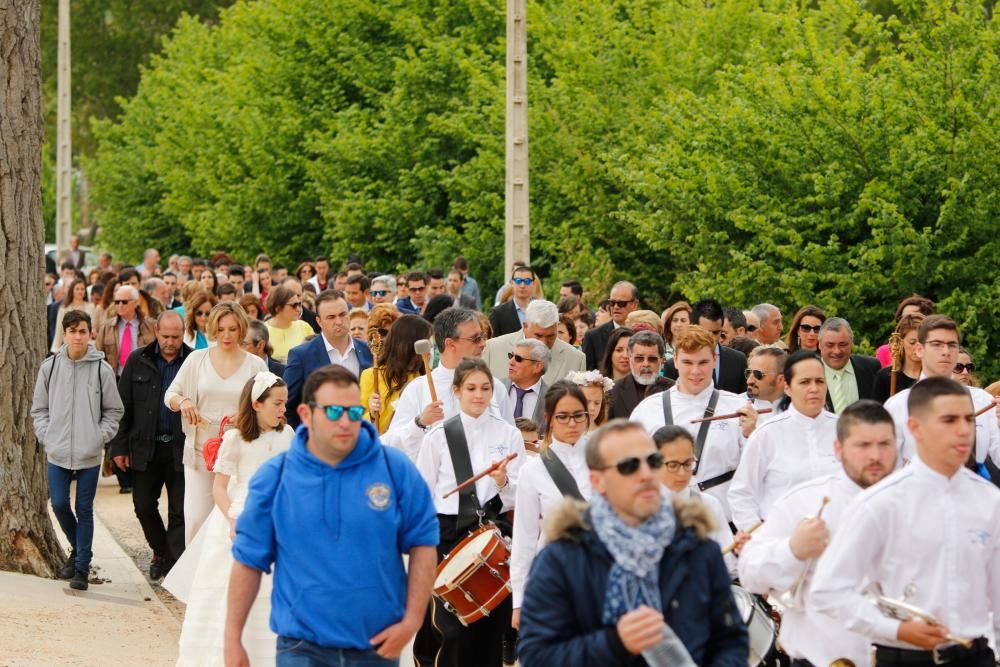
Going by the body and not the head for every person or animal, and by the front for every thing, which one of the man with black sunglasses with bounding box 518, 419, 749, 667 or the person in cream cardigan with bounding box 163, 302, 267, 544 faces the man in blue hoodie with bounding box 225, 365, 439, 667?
the person in cream cardigan

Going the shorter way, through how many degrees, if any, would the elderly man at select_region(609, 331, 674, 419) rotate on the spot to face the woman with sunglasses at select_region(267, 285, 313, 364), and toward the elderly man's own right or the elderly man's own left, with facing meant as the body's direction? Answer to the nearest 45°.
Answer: approximately 135° to the elderly man's own right
